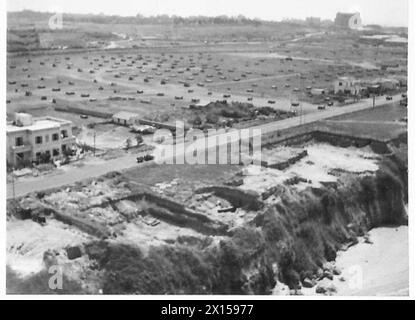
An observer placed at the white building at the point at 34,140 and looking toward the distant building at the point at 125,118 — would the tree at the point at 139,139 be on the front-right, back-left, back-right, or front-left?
front-right

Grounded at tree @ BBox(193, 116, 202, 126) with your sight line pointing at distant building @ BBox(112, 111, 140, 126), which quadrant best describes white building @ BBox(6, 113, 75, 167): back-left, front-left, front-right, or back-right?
front-left

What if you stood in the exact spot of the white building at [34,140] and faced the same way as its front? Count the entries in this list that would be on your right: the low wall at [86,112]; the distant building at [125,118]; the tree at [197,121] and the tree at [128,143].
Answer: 0

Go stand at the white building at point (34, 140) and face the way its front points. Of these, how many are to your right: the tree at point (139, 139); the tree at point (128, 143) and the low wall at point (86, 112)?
0

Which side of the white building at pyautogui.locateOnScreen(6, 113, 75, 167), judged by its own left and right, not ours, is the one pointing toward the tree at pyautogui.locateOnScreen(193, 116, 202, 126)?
left

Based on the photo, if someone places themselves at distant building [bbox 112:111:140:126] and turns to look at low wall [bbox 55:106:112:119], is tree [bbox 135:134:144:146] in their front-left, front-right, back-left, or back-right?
back-left

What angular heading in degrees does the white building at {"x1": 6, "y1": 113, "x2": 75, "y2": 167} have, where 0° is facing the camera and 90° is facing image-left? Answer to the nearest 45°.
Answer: approximately 315°

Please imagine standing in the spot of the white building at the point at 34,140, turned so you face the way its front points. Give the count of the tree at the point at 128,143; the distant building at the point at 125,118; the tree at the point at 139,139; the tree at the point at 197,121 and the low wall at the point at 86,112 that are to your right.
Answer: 0

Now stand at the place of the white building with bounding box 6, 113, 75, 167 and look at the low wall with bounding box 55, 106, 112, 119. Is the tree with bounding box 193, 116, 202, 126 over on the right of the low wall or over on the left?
right

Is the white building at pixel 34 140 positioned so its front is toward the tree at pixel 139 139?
no

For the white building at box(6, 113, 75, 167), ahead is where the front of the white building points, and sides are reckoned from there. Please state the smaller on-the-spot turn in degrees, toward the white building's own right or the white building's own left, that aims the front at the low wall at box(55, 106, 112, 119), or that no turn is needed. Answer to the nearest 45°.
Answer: approximately 135° to the white building's own left

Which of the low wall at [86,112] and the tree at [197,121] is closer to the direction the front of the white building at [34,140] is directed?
the tree

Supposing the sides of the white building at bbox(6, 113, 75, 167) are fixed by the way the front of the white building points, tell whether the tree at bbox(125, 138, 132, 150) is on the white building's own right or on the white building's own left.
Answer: on the white building's own left

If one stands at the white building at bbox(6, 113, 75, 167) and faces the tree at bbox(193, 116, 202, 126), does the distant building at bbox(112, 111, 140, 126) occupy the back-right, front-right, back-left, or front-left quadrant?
front-left

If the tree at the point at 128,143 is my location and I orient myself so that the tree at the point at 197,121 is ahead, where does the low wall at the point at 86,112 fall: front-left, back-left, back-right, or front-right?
front-left

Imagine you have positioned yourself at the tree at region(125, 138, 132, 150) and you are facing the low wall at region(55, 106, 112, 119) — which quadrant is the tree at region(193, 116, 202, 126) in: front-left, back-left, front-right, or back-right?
front-right

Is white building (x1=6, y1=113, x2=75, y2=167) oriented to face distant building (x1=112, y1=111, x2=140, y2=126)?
no
